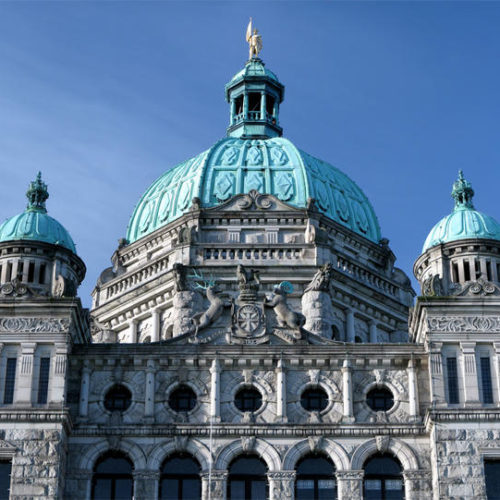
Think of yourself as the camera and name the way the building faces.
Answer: facing the viewer
